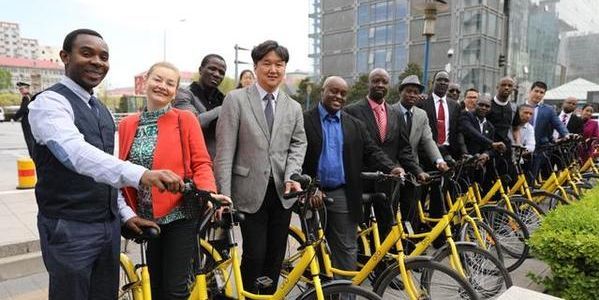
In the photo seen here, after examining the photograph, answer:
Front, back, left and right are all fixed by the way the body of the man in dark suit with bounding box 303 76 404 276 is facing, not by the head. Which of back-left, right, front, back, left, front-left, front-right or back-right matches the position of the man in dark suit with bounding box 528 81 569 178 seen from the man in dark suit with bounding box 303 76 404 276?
back-left

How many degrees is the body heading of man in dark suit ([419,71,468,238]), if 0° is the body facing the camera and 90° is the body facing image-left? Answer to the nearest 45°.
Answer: approximately 0°

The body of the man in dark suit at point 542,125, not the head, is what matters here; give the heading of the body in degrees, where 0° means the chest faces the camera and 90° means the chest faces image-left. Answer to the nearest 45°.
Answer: approximately 45°

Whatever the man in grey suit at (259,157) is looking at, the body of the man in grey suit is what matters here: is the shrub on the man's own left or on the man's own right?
on the man's own left

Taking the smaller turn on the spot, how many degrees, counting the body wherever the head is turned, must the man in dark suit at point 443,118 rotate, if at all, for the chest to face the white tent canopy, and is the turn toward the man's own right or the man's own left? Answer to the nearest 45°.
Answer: approximately 180°
